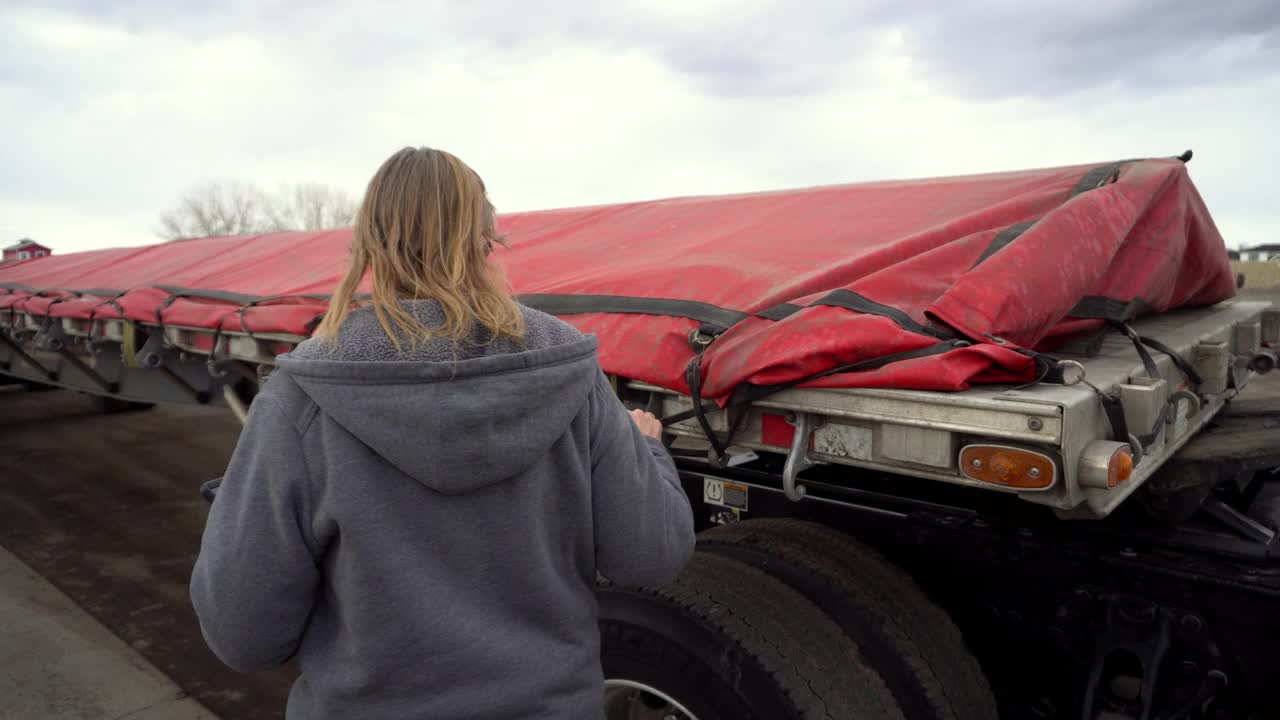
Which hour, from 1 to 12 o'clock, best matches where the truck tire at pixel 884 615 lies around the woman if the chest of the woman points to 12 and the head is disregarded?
The truck tire is roughly at 2 o'clock from the woman.

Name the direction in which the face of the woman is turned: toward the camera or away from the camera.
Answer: away from the camera

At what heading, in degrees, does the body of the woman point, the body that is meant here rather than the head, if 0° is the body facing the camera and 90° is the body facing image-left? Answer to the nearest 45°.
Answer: approximately 180°

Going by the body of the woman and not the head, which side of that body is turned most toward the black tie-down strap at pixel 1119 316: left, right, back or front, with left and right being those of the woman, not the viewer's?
right

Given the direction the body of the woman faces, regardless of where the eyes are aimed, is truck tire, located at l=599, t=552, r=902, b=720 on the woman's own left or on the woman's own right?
on the woman's own right

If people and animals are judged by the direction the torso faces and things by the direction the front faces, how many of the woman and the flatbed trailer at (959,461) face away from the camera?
1

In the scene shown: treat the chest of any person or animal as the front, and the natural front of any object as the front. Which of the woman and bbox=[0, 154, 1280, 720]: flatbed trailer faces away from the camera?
the woman
